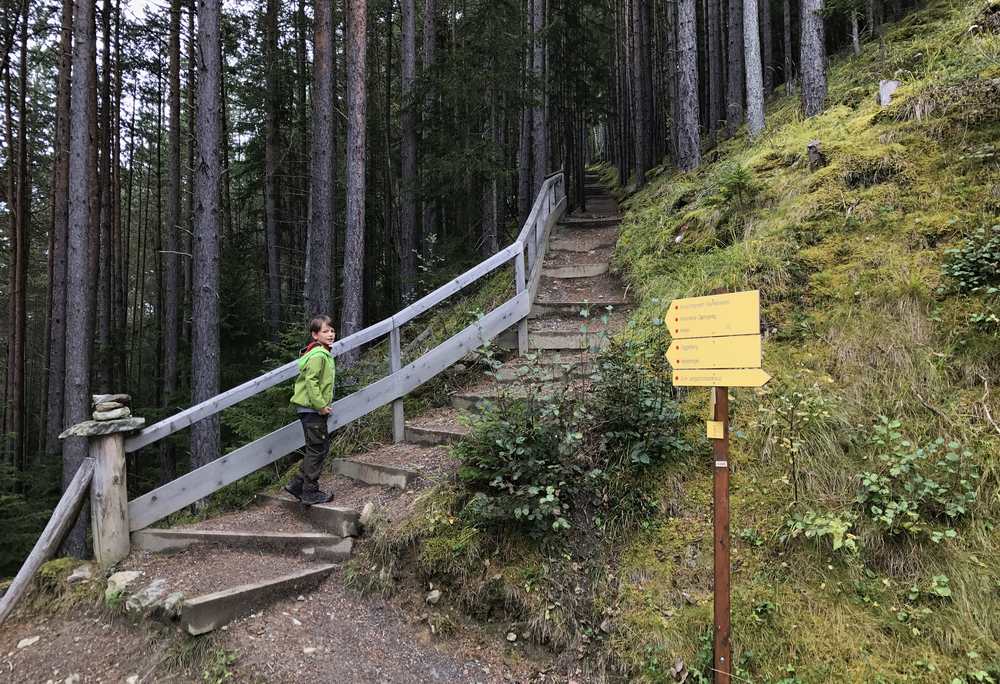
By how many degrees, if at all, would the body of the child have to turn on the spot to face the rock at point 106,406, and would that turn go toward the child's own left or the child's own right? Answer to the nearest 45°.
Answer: approximately 180°

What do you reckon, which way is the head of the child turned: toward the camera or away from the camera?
toward the camera

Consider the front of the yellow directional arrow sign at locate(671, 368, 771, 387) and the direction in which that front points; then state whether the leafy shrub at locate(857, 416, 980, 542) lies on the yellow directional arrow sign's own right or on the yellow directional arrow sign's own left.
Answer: on the yellow directional arrow sign's own left

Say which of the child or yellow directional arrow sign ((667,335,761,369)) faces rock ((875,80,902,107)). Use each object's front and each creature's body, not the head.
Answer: the child

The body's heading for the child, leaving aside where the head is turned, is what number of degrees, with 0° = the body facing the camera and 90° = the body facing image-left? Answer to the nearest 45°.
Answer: approximately 270°

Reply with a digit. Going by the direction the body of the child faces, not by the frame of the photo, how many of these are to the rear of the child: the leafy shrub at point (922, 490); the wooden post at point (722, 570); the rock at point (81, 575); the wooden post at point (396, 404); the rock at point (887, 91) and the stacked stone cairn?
2

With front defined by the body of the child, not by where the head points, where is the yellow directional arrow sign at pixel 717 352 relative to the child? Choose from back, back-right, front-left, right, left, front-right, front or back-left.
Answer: front-right

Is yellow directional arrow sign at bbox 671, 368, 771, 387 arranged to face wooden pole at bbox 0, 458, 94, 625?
no
